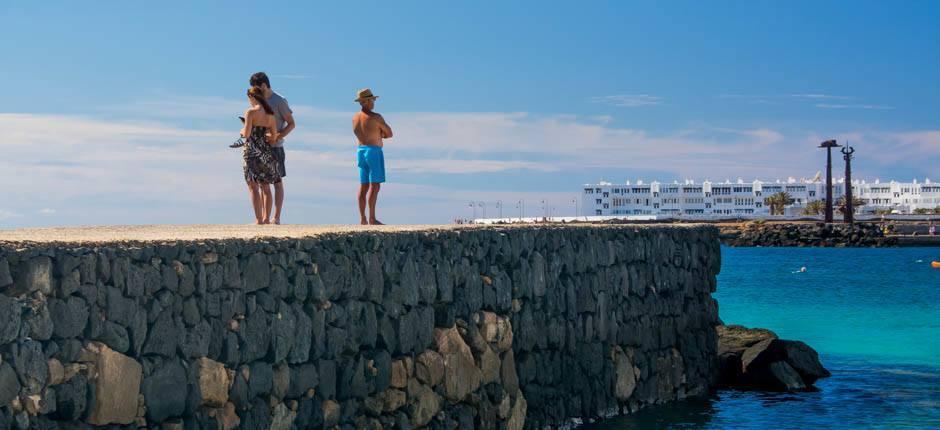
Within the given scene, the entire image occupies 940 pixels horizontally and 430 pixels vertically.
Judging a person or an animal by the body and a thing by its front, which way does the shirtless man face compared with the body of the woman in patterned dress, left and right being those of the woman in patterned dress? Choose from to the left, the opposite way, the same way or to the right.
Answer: to the right

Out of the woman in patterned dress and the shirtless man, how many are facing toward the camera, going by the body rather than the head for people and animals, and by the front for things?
0

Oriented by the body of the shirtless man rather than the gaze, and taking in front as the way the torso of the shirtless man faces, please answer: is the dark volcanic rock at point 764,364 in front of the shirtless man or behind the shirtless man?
in front

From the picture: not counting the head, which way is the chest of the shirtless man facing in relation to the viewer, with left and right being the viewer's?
facing away from the viewer and to the right of the viewer

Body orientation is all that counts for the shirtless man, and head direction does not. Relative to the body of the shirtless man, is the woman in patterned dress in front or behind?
behind

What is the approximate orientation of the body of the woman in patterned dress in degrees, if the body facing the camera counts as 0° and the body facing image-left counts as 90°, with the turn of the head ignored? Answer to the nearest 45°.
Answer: approximately 135°
